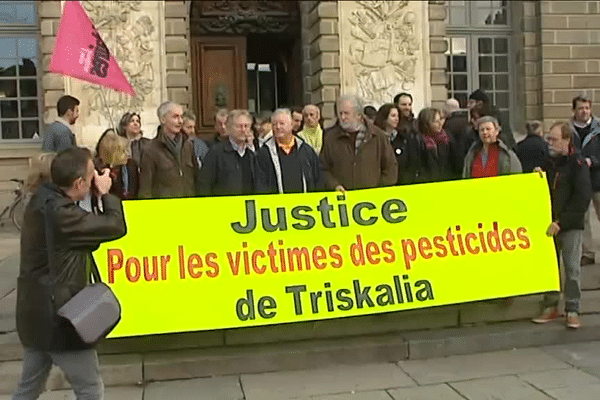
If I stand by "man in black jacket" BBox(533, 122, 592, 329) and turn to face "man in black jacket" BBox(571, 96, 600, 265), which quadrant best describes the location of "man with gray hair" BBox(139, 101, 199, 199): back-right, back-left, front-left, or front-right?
back-left

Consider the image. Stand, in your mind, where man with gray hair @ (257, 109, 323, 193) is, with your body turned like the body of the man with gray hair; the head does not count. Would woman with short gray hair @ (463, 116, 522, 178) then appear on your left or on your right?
on your left

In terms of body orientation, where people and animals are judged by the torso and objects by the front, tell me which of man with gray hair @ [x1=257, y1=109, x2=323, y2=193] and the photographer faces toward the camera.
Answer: the man with gray hair

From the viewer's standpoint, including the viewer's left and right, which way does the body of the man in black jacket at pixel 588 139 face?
facing the viewer and to the left of the viewer

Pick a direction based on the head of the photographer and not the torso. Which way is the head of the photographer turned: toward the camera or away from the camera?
away from the camera

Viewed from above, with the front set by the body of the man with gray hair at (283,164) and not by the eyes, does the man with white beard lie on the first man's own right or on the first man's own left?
on the first man's own left

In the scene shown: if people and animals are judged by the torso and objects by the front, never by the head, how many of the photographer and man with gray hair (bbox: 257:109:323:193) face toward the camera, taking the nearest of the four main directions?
1

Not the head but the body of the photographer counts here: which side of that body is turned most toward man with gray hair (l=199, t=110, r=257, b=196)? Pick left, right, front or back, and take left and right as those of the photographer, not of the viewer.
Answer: front

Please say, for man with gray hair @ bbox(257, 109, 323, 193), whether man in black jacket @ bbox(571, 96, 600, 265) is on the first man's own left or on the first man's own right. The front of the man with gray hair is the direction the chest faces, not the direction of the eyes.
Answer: on the first man's own left

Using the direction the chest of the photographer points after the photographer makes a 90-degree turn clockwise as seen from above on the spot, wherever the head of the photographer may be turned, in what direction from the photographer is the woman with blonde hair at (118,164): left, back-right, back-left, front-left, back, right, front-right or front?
back-left

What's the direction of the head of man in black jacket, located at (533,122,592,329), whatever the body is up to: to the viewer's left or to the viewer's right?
to the viewer's left

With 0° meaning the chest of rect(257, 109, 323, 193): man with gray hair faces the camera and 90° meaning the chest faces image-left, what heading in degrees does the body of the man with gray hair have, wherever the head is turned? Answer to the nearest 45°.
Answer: approximately 0°

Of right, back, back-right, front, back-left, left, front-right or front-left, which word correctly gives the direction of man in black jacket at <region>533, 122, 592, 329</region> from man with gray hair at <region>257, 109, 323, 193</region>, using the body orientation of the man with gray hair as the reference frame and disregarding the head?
left

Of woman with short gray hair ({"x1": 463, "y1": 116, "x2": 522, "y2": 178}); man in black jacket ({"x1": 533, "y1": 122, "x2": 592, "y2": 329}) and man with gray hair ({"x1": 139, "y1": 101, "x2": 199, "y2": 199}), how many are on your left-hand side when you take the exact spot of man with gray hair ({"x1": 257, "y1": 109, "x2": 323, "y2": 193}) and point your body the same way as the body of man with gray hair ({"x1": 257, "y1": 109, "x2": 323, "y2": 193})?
2

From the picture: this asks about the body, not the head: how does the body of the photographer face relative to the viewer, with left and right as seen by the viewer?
facing away from the viewer and to the right of the viewer

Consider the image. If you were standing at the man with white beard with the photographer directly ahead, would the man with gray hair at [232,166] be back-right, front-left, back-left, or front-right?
front-right

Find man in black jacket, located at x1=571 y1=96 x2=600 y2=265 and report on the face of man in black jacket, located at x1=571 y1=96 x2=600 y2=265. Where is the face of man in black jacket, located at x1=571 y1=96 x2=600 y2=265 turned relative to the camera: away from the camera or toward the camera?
toward the camera

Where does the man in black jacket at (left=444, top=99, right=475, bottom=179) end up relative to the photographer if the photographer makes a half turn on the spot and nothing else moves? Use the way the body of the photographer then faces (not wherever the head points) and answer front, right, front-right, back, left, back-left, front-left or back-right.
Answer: back
